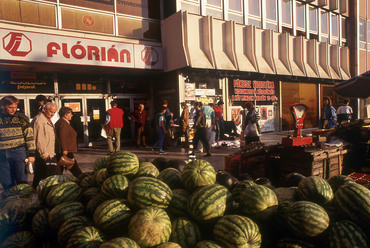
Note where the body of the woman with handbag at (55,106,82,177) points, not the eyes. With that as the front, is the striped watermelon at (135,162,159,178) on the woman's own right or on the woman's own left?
on the woman's own right

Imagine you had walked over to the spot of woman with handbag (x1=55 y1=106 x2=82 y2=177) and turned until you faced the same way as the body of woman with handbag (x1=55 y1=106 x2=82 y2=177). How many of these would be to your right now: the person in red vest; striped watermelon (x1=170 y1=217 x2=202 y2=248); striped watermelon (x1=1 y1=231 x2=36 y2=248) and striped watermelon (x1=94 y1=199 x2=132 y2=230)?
3

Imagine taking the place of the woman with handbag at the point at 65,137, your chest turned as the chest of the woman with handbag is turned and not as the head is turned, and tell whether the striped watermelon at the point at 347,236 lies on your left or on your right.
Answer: on your right

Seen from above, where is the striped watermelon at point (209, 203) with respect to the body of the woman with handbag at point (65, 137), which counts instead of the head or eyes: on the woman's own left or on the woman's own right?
on the woman's own right

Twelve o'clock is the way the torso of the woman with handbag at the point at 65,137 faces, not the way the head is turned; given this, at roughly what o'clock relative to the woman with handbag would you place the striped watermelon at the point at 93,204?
The striped watermelon is roughly at 3 o'clock from the woman with handbag.

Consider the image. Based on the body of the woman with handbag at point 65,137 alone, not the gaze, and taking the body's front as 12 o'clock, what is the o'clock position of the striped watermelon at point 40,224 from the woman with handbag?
The striped watermelon is roughly at 3 o'clock from the woman with handbag.

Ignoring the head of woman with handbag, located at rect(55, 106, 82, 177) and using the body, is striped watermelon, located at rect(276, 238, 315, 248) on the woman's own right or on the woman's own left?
on the woman's own right

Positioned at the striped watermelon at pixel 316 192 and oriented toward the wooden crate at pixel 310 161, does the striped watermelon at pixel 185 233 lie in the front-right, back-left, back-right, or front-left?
back-left

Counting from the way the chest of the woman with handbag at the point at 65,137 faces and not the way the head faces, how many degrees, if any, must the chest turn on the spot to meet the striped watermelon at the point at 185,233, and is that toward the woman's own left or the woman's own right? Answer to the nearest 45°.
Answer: approximately 90° to the woman's own right

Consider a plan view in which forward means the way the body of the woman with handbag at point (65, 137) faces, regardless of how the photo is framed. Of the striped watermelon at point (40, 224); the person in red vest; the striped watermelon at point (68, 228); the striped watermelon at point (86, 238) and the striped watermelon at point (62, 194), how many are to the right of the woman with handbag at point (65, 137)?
4

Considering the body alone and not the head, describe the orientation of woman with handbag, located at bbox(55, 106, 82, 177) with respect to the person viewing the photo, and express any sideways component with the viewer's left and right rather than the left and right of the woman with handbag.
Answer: facing to the right of the viewer

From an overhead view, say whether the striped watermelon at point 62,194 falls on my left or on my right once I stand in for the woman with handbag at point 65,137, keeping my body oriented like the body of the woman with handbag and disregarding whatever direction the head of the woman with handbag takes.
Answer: on my right
